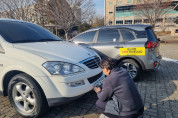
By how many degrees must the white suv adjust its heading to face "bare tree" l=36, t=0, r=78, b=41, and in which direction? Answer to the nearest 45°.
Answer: approximately 135° to its left

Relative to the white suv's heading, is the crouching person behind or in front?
in front

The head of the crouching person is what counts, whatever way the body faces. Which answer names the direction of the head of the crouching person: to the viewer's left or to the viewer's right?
to the viewer's left

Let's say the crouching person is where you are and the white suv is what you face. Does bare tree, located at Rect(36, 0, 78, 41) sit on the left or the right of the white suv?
right

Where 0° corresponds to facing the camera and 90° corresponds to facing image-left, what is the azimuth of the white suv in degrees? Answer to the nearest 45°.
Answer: approximately 315°

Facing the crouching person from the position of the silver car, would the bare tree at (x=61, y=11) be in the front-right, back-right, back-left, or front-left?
back-right

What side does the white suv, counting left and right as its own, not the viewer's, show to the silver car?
left

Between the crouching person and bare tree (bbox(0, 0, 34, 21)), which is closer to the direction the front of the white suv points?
the crouching person

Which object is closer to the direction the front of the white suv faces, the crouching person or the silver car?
the crouching person

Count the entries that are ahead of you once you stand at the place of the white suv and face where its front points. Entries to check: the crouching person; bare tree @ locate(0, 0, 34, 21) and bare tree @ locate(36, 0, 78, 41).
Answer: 1
